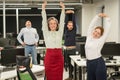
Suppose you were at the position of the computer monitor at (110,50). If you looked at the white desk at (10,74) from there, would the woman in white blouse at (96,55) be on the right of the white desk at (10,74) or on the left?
left

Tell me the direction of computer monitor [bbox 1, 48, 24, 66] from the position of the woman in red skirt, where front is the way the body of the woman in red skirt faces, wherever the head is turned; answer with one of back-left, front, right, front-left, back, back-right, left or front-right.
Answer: back-right

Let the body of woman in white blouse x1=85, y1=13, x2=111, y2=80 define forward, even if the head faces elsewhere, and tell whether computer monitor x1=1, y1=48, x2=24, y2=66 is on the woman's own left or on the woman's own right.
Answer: on the woman's own right

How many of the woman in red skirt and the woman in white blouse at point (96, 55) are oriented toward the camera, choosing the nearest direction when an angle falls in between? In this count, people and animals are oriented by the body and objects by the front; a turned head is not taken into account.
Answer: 2

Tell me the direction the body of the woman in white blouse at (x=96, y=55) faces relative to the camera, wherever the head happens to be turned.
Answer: toward the camera

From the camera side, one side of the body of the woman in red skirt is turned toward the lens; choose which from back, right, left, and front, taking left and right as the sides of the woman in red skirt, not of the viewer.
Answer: front

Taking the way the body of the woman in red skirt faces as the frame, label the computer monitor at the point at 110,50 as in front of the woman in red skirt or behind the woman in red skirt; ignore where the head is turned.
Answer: behind

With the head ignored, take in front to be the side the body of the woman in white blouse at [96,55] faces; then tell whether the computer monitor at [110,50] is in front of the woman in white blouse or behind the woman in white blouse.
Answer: behind
